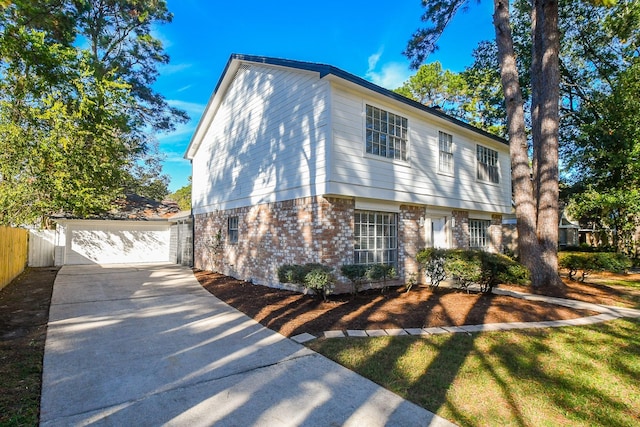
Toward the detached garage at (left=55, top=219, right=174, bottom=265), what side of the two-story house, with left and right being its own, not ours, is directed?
back

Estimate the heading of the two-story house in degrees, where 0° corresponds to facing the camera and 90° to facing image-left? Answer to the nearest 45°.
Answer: approximately 315°

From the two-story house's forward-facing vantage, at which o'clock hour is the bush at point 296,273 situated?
The bush is roughly at 2 o'clock from the two-story house.

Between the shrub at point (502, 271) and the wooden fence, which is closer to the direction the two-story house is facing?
the shrub

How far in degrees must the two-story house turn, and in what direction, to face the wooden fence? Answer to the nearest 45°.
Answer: approximately 135° to its right

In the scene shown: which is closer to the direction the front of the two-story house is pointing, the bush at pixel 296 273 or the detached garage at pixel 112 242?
the bush

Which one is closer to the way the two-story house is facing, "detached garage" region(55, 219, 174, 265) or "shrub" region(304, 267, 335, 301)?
the shrub

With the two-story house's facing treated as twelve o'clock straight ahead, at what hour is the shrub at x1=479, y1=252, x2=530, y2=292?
The shrub is roughly at 11 o'clock from the two-story house.
